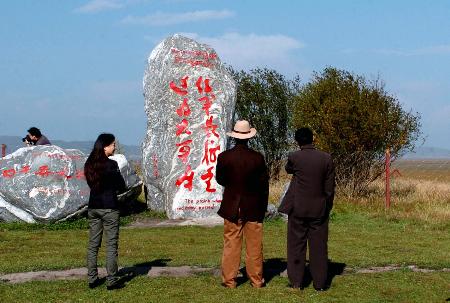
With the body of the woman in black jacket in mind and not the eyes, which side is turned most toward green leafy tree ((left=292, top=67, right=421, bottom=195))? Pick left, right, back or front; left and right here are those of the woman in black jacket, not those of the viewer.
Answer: front

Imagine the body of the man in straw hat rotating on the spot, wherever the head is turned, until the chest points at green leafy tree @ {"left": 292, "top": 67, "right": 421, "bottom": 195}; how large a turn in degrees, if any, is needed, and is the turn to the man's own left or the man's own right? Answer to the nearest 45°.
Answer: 0° — they already face it

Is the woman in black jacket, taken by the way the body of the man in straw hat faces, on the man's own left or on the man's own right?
on the man's own left

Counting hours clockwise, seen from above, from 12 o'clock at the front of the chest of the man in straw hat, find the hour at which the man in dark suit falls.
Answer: The man in dark suit is roughly at 3 o'clock from the man in straw hat.

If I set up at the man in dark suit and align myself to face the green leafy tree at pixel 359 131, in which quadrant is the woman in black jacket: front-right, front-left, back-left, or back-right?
back-left

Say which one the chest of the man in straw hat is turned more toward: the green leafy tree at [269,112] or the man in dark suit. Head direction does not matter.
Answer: the green leafy tree

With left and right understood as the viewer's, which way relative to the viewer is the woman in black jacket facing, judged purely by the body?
facing away from the viewer and to the right of the viewer

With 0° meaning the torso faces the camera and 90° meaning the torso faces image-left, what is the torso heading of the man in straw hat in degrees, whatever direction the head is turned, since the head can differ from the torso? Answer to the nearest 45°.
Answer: approximately 180°

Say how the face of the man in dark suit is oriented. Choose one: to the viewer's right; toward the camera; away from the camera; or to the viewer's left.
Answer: away from the camera

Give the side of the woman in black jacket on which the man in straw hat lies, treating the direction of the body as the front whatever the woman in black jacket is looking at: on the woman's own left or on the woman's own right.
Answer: on the woman's own right

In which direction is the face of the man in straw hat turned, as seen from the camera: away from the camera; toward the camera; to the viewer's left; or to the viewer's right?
away from the camera

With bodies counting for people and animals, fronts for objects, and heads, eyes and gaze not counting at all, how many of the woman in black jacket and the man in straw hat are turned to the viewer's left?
0

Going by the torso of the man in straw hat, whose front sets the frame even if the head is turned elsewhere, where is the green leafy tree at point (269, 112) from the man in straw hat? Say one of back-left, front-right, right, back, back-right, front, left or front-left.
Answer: front

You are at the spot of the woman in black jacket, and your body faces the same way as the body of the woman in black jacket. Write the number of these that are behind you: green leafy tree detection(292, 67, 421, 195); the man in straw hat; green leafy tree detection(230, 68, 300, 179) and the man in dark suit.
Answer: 0
